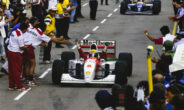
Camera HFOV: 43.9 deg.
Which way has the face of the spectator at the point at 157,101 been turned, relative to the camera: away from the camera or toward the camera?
away from the camera

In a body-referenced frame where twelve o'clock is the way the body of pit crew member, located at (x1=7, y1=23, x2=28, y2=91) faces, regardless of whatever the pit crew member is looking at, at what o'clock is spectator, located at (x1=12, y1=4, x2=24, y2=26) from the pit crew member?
The spectator is roughly at 9 o'clock from the pit crew member.

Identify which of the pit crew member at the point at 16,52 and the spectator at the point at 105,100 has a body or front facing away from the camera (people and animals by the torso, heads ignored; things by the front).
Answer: the spectator

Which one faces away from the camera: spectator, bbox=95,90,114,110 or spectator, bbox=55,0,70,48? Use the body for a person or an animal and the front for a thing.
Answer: spectator, bbox=95,90,114,110

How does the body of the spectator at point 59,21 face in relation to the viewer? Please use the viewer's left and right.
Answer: facing to the right of the viewer

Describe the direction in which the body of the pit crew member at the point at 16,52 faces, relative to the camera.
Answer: to the viewer's right

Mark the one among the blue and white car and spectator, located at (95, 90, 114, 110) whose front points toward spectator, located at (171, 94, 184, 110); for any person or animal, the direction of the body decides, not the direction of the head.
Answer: the blue and white car

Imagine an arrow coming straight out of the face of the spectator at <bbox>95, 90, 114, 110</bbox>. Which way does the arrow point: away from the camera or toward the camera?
away from the camera
